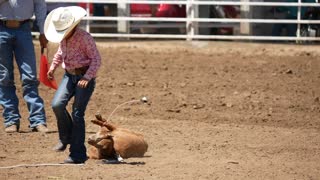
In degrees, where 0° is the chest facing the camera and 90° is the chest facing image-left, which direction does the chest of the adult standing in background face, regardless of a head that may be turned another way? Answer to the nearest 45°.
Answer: approximately 0°

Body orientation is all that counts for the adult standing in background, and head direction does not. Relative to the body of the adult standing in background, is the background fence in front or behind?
behind

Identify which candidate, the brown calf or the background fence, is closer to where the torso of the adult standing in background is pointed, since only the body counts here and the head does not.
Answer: the brown calf

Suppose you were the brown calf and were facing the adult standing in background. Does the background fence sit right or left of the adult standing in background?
right

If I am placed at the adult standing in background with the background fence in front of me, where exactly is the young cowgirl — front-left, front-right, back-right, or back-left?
back-right
